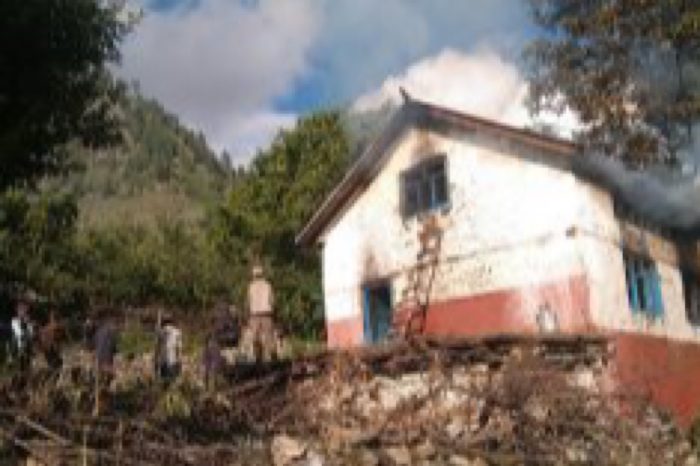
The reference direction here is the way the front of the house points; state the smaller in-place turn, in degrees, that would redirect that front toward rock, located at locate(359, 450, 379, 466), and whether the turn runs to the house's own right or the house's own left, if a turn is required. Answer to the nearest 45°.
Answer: approximately 45° to the house's own left

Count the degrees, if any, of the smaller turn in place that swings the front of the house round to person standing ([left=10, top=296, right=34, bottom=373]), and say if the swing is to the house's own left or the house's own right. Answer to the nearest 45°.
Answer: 0° — it already faces them

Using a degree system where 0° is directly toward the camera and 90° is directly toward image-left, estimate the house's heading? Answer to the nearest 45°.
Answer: approximately 45°

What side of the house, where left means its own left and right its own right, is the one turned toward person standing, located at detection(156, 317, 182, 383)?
front

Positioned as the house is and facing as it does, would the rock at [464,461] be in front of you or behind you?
in front

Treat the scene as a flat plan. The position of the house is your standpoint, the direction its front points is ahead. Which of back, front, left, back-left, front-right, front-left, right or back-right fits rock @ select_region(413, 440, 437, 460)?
front-left

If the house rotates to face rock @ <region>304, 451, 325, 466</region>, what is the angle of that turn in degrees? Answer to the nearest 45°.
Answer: approximately 45° to its left

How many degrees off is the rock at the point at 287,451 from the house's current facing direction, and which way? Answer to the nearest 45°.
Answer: approximately 45° to its left

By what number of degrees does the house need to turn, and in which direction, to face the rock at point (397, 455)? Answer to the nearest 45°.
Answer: approximately 45° to its left

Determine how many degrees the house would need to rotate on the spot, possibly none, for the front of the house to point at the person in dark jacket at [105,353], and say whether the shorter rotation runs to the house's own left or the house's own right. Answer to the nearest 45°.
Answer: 0° — it already faces them

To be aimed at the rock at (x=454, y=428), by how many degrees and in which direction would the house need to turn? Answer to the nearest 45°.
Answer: approximately 45° to its left

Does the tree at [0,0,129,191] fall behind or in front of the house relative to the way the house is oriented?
in front

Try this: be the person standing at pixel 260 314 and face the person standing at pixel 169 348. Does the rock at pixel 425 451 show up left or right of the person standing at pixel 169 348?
left
